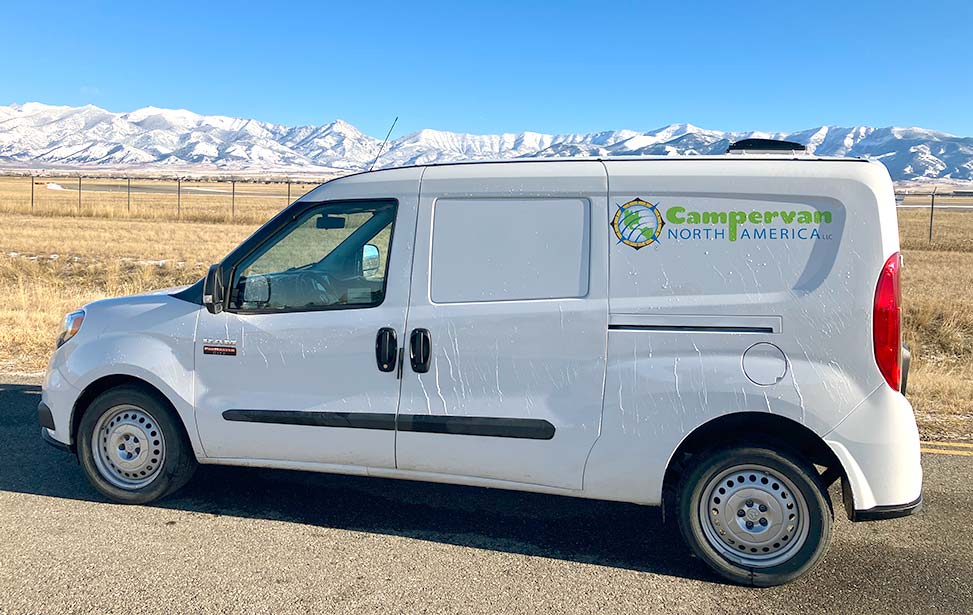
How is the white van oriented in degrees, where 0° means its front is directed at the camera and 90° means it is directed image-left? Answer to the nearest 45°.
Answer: approximately 90°
